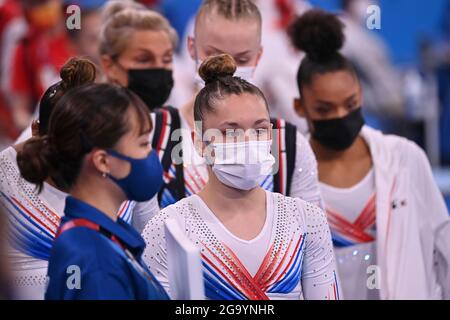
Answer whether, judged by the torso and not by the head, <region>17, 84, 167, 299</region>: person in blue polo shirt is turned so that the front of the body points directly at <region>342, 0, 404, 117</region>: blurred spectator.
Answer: no

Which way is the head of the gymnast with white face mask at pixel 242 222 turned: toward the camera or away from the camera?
toward the camera

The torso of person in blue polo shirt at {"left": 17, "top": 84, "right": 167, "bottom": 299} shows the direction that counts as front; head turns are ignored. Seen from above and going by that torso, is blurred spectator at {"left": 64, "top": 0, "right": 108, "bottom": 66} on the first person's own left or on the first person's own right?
on the first person's own left

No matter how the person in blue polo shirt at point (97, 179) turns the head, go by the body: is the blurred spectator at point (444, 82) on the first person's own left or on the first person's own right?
on the first person's own left

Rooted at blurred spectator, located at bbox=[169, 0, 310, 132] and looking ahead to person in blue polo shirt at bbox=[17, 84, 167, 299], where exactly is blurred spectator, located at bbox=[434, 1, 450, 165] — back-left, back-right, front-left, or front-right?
back-left

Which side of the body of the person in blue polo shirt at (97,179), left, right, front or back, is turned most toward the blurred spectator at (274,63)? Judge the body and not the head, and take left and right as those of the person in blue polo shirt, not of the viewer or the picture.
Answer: left

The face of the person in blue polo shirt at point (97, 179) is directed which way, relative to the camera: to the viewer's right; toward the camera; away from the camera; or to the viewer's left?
to the viewer's right

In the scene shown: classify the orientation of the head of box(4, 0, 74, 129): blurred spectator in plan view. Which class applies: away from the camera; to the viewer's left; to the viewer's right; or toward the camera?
toward the camera

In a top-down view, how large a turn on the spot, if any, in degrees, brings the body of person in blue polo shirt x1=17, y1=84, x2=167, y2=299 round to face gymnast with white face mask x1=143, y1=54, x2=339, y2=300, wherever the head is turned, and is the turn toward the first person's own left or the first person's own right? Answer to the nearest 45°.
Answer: approximately 45° to the first person's own left

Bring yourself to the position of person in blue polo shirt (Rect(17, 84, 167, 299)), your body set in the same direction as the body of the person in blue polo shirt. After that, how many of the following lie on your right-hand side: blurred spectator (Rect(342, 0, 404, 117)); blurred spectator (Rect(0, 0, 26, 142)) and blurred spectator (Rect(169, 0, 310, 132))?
0

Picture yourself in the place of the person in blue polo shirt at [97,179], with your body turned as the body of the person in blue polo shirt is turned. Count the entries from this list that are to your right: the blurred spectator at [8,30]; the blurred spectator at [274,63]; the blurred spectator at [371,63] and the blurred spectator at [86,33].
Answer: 0

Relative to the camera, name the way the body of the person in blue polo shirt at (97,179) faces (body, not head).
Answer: to the viewer's right

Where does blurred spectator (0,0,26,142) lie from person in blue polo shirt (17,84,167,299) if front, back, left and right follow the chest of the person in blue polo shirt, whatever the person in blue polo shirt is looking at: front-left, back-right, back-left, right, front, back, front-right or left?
left

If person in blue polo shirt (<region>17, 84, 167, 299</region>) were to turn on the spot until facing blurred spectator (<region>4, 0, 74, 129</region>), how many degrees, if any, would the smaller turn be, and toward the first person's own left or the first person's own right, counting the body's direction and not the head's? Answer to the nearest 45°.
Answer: approximately 90° to the first person's own left
